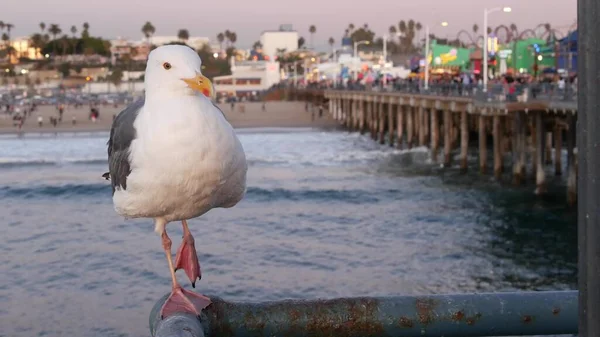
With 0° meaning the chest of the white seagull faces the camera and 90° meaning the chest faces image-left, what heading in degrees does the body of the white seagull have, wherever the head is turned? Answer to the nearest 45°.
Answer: approximately 315°

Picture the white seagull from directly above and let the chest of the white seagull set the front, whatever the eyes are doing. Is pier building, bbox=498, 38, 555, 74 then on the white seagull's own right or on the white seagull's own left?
on the white seagull's own left
